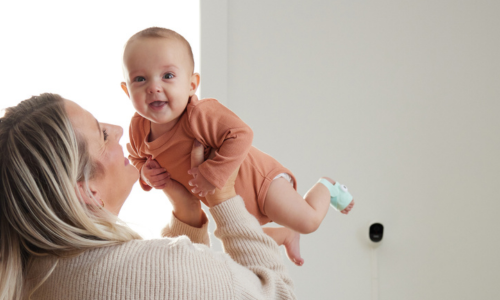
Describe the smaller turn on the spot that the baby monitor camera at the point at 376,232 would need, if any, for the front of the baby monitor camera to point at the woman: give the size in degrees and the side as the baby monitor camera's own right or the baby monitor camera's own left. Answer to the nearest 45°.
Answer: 0° — it already faces them

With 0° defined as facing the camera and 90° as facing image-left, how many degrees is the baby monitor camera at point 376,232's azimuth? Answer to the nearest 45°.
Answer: approximately 0°

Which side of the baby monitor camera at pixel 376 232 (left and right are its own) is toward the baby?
front

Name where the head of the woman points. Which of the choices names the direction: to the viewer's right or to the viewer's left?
to the viewer's right
